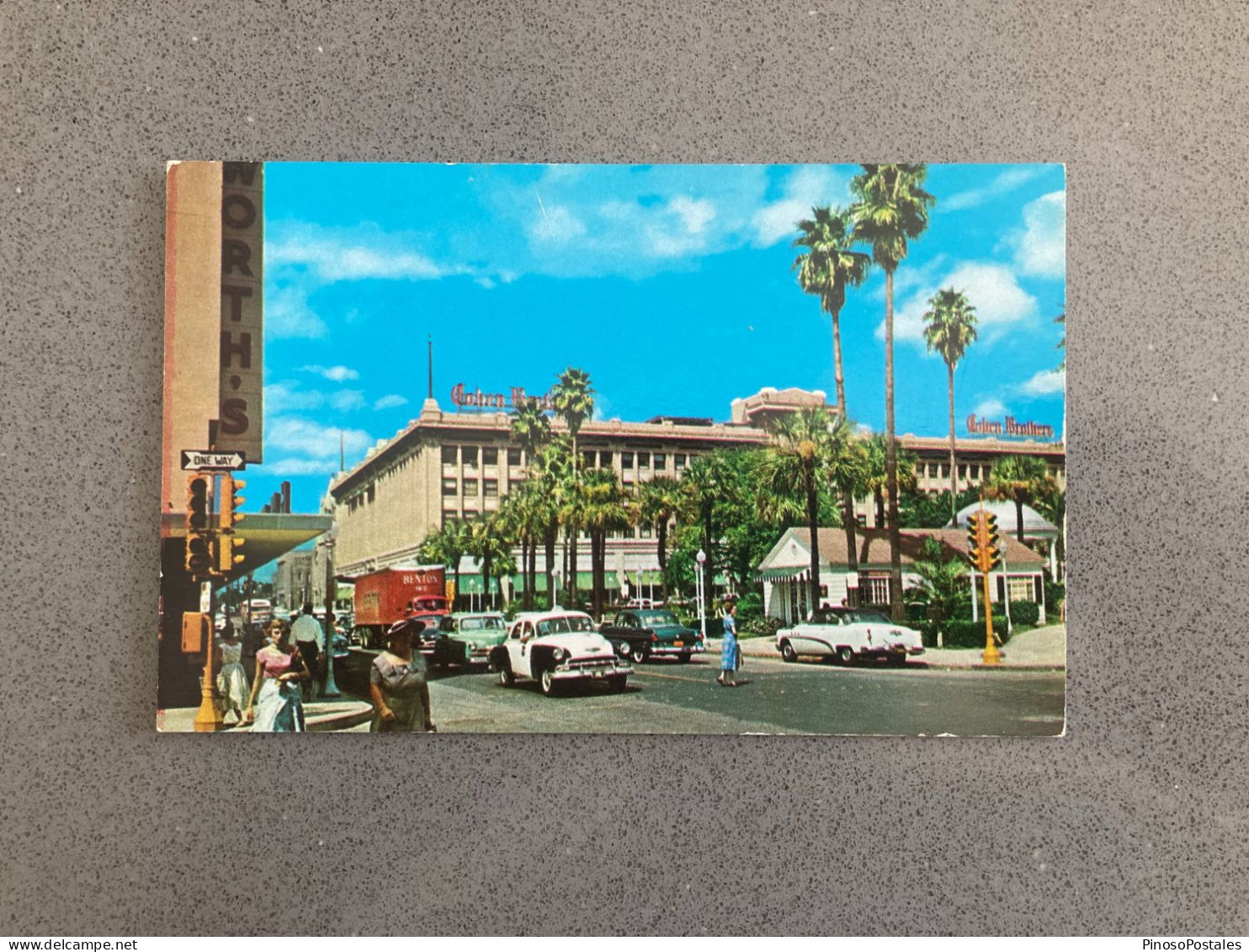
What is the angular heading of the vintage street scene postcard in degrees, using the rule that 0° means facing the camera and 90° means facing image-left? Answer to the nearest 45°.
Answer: approximately 0°
